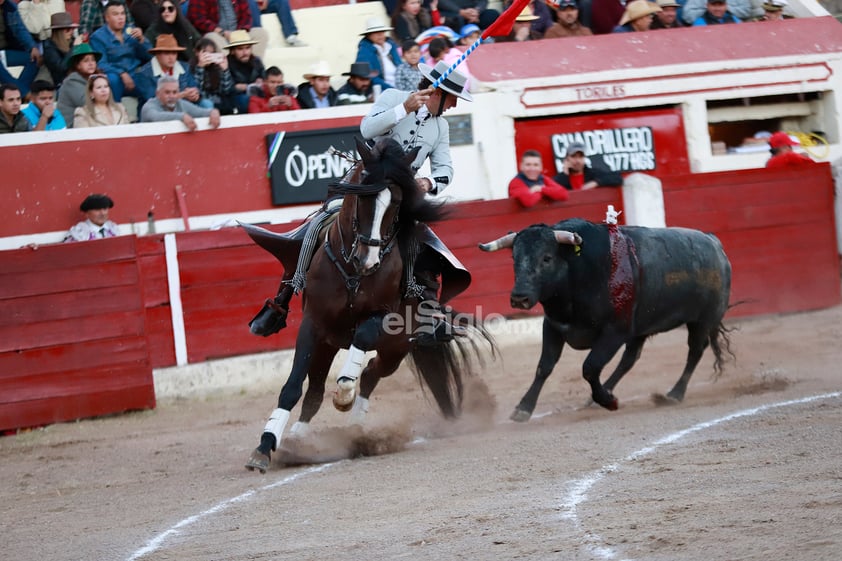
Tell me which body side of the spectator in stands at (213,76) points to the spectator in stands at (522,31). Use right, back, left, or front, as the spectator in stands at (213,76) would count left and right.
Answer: left

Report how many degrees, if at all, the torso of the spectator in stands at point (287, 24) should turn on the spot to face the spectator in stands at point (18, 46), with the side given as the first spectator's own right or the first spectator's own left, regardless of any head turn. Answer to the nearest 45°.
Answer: approximately 45° to the first spectator's own right

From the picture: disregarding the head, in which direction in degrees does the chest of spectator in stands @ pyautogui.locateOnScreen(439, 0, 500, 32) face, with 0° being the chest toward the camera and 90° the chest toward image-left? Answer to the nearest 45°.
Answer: approximately 0°

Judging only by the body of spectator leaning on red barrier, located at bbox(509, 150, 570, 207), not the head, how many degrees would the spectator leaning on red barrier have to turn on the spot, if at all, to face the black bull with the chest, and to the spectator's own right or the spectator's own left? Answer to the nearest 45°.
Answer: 0° — they already face it

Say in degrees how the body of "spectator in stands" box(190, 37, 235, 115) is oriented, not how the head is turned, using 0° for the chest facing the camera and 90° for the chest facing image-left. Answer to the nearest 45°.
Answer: approximately 315°

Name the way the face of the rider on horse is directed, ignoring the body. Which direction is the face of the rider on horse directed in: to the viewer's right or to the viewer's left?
to the viewer's right

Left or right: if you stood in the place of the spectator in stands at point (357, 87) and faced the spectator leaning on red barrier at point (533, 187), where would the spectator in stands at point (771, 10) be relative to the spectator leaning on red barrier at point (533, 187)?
left

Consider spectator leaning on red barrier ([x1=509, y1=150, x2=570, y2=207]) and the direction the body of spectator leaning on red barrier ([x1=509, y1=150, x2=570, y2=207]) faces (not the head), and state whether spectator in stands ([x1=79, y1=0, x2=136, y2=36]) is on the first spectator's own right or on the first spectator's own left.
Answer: on the first spectator's own right

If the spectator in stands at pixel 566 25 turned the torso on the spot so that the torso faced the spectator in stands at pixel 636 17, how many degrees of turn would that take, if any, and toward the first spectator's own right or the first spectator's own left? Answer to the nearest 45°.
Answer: approximately 135° to the first spectator's own left

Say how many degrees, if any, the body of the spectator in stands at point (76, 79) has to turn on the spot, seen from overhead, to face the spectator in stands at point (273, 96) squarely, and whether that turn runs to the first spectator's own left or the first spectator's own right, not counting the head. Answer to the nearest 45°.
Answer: approximately 45° to the first spectator's own left

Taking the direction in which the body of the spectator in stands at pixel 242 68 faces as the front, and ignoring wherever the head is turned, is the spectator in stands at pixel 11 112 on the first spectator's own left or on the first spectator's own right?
on the first spectator's own right
